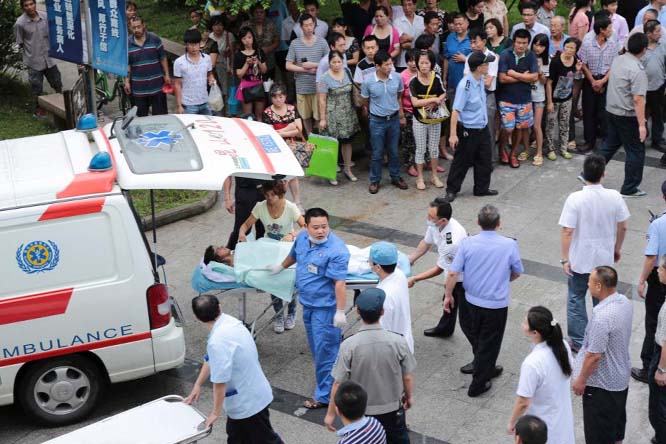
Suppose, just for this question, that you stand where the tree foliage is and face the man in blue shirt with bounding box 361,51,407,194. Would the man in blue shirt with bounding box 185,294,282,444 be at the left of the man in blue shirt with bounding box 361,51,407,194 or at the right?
right

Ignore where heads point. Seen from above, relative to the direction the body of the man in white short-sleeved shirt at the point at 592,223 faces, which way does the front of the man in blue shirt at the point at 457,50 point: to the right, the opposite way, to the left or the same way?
the opposite way

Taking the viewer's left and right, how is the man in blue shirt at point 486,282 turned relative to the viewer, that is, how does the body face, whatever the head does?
facing away from the viewer

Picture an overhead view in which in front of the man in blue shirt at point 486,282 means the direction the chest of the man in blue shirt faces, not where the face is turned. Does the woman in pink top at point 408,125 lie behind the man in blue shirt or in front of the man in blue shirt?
in front

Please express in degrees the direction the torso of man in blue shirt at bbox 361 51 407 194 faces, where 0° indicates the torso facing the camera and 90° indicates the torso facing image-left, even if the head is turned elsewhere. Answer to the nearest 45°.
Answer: approximately 0°

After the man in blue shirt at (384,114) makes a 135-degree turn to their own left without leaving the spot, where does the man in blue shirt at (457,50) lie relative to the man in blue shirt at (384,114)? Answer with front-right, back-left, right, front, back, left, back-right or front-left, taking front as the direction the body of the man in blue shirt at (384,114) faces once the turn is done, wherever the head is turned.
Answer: front

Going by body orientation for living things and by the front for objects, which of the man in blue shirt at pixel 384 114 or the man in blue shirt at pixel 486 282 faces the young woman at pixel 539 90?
the man in blue shirt at pixel 486 282

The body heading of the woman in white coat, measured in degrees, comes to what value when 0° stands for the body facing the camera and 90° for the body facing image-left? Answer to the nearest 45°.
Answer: approximately 135°

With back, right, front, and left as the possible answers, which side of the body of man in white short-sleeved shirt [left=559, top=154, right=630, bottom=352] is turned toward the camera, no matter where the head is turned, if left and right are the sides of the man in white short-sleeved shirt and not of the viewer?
back

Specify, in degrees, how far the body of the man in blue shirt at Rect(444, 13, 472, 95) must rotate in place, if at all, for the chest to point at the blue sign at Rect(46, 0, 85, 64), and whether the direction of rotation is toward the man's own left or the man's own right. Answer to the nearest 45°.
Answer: approximately 90° to the man's own right

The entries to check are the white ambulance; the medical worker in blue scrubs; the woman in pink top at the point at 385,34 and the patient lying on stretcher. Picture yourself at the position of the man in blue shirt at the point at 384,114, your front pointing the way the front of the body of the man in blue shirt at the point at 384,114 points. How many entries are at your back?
1
